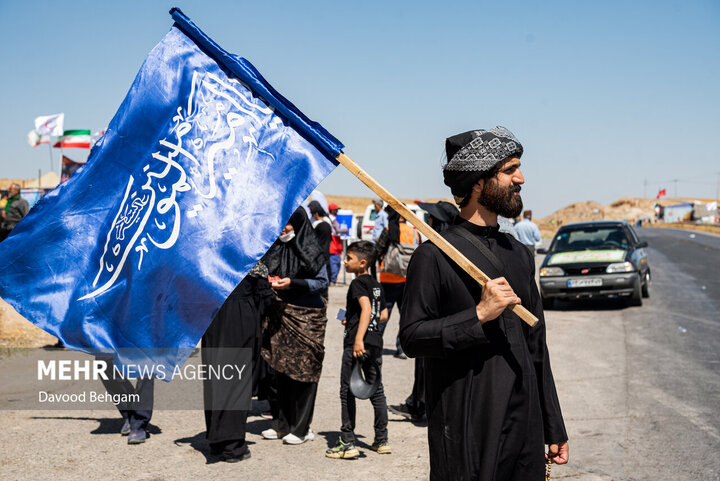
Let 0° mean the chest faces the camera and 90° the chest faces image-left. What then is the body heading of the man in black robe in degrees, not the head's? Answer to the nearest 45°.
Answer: approximately 315°

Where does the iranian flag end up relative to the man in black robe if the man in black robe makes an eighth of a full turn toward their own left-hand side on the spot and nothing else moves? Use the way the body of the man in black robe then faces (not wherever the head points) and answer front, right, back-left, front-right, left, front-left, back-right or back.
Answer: back-left

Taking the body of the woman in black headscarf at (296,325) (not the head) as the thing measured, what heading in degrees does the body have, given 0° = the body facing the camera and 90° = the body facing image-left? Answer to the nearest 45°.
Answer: approximately 45°

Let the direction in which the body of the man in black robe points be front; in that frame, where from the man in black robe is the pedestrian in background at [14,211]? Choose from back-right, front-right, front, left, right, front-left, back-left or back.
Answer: back

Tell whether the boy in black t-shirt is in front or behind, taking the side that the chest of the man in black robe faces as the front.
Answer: behind

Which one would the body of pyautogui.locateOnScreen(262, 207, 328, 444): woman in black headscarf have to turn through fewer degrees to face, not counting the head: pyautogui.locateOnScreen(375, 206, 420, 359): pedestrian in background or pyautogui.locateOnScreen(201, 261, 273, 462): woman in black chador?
the woman in black chador

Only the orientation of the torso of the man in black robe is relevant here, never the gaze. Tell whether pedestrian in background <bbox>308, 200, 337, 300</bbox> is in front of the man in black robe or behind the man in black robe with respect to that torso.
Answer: behind

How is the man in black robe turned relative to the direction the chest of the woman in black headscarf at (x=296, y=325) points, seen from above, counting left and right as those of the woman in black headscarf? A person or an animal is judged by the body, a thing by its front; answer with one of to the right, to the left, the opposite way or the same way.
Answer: to the left

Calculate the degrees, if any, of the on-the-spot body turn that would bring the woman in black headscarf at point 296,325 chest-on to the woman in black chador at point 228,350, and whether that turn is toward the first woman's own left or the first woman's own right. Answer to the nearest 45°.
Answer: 0° — they already face them
